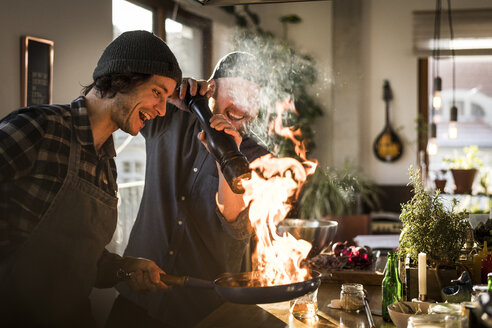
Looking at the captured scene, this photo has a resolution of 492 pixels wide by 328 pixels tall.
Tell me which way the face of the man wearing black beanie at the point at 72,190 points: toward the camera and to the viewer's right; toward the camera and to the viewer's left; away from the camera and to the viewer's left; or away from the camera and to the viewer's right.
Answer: toward the camera and to the viewer's right

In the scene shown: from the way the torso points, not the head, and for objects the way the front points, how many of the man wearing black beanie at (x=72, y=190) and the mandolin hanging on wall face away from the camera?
0

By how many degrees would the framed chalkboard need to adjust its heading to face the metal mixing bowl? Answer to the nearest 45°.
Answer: approximately 45° to its left

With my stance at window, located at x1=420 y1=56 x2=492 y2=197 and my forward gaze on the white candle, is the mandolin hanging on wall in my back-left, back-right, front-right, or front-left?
front-right

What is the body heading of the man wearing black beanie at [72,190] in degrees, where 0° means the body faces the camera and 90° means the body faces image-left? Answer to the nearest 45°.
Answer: approximately 315°

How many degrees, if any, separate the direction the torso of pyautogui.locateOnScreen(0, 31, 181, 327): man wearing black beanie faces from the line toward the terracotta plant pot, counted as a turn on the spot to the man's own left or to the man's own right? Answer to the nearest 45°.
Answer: approximately 90° to the man's own left

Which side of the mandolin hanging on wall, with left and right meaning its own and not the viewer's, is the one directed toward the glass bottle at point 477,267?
front

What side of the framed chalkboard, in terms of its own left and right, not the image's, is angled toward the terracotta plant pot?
left

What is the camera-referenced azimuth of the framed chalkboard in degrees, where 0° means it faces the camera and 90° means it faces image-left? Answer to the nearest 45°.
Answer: approximately 315°

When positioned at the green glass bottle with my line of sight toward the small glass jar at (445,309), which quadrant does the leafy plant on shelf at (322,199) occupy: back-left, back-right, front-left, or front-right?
back-left

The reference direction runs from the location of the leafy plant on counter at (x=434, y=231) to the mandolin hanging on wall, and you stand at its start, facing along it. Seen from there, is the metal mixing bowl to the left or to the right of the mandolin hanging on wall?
left

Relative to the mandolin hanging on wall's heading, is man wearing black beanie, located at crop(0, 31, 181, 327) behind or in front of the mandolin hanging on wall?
in front

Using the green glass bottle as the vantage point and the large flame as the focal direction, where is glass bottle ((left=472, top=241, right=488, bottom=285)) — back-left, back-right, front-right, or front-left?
back-right

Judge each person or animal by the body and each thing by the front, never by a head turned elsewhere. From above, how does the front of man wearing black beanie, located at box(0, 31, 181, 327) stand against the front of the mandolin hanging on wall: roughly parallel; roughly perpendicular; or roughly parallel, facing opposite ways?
roughly perpendicular

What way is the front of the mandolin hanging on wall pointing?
toward the camera

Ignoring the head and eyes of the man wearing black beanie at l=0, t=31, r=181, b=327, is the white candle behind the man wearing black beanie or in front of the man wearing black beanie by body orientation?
in front

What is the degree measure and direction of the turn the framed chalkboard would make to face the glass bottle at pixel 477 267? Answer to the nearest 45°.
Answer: approximately 45° to its left

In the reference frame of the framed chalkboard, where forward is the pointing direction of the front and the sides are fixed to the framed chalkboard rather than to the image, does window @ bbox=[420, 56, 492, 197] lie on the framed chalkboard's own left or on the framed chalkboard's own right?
on the framed chalkboard's own left
